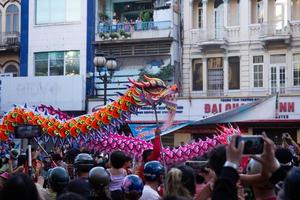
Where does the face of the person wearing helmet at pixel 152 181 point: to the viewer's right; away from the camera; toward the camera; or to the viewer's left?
away from the camera

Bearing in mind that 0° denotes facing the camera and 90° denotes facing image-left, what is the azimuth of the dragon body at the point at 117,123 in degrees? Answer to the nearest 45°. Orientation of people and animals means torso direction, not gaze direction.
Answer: approximately 270°

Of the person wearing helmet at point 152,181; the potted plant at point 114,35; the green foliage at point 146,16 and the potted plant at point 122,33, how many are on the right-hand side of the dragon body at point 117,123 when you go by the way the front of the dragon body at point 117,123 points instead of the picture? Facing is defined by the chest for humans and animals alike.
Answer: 1

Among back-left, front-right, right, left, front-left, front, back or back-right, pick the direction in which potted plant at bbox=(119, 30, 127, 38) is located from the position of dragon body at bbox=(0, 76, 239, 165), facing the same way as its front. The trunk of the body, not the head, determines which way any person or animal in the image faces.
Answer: left

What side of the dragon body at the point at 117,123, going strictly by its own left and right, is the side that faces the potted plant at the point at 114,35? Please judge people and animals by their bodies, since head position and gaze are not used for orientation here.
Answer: left

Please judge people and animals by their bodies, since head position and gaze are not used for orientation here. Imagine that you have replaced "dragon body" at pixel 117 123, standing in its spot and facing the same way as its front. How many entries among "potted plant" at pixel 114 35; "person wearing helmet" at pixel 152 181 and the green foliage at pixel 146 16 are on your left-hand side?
2

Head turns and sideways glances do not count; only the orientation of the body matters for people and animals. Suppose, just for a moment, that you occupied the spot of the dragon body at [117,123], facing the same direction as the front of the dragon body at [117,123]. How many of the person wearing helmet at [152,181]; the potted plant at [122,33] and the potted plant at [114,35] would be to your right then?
1

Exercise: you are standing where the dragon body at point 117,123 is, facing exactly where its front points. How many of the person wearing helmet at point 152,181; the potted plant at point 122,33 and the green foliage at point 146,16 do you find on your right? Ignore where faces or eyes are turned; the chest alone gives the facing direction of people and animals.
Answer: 1

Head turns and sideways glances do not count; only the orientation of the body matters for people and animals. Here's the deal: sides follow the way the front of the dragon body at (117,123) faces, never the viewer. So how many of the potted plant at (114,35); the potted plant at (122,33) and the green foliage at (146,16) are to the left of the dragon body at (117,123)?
3

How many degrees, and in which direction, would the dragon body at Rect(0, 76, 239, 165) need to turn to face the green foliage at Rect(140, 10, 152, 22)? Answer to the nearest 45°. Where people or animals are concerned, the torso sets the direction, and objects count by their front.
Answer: approximately 90° to its left

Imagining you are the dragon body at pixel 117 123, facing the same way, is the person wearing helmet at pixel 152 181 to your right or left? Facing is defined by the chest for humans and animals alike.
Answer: on your right
